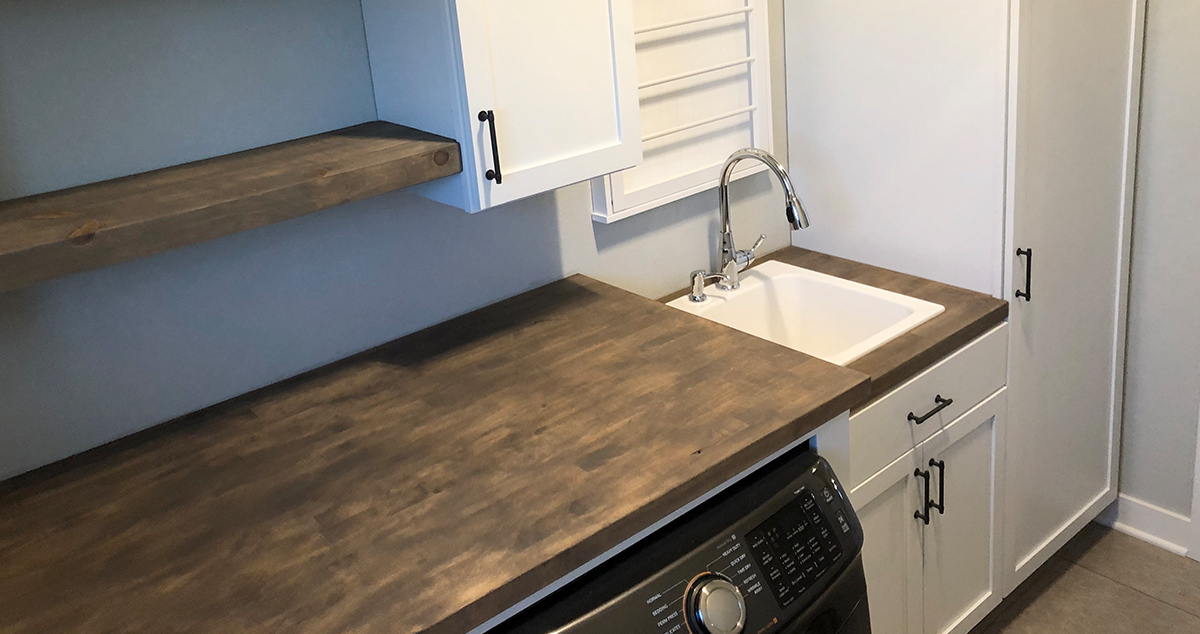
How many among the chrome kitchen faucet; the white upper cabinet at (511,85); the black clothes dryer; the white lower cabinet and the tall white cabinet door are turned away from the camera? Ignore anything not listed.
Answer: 0

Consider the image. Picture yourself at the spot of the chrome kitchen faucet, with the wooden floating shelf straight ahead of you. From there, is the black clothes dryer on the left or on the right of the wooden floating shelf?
left

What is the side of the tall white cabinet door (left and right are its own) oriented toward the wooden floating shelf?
right

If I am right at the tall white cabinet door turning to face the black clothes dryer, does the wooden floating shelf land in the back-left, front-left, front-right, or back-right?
front-right

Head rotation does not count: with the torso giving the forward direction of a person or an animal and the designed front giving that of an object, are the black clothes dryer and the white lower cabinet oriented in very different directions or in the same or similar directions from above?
same or similar directions

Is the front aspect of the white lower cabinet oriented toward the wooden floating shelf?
no

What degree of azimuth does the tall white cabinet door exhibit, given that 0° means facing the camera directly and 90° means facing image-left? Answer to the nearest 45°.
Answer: approximately 315°

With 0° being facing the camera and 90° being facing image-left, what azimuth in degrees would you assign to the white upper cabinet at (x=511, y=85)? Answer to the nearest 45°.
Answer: approximately 315°

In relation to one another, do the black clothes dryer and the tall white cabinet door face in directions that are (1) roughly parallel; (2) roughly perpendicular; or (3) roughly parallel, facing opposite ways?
roughly parallel

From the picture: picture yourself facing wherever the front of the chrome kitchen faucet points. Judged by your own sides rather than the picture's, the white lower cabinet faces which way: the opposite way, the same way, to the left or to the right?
the same way

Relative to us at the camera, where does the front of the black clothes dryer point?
facing the viewer and to the right of the viewer

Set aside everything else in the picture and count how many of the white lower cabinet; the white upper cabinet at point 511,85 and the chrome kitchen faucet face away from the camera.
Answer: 0

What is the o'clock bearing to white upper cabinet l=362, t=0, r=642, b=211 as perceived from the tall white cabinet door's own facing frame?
The white upper cabinet is roughly at 3 o'clock from the tall white cabinet door.

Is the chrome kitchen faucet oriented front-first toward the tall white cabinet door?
no

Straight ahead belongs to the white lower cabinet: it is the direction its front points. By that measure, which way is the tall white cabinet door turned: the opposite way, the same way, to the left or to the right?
the same way

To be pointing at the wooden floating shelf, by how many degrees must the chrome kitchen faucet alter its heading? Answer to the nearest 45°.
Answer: approximately 90° to its right

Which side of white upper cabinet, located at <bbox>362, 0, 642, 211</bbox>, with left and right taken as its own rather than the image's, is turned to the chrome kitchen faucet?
left
